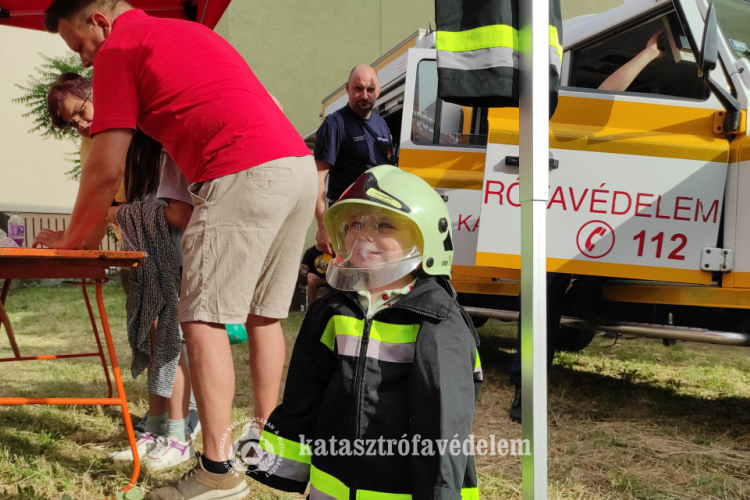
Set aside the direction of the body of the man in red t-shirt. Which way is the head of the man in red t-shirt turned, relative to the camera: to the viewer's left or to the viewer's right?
to the viewer's left

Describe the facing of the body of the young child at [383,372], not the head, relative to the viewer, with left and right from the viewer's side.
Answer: facing the viewer and to the left of the viewer

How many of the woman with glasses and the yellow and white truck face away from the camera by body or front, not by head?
0

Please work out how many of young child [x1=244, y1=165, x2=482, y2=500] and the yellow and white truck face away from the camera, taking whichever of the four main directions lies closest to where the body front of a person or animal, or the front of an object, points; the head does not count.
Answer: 0

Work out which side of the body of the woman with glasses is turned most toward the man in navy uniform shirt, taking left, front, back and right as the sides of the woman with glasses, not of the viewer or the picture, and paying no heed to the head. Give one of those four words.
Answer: back

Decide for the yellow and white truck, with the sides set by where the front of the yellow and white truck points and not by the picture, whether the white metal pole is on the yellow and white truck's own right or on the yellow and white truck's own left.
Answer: on the yellow and white truck's own right

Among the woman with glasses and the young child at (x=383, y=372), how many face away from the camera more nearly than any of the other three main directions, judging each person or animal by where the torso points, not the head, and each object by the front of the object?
0

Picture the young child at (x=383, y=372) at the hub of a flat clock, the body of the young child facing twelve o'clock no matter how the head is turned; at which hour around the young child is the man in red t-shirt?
The man in red t-shirt is roughly at 3 o'clock from the young child.

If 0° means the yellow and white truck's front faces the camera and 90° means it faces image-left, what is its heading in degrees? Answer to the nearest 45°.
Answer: approximately 315°

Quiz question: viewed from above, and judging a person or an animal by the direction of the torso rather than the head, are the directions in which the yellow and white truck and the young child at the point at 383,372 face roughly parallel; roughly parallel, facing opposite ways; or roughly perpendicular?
roughly perpendicular
